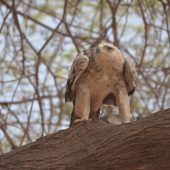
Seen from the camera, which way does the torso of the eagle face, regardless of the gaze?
toward the camera
